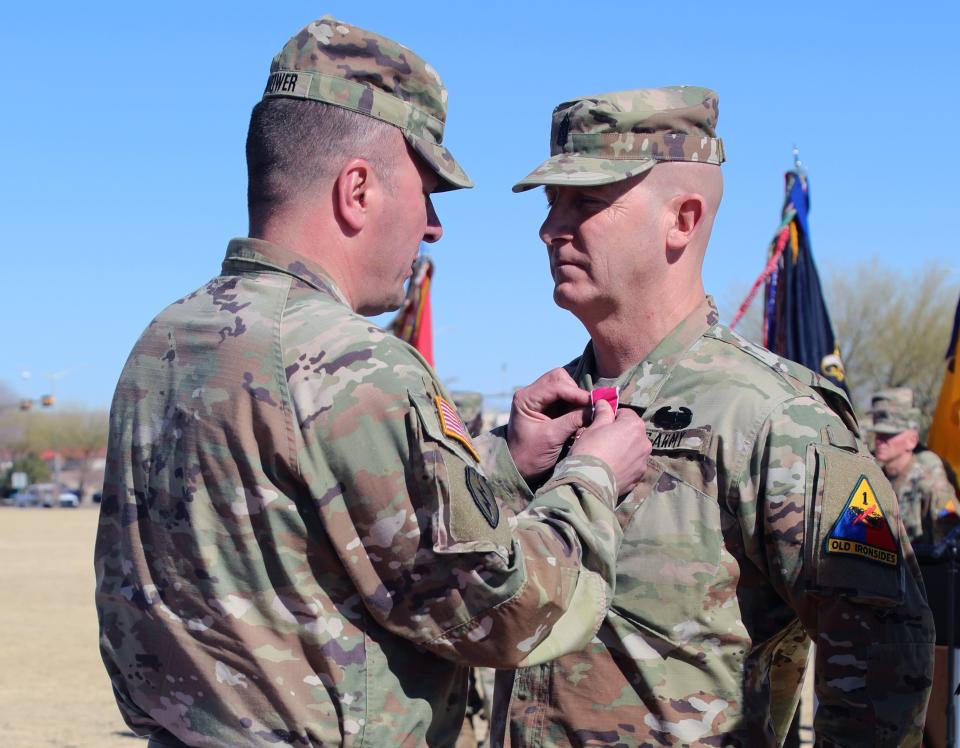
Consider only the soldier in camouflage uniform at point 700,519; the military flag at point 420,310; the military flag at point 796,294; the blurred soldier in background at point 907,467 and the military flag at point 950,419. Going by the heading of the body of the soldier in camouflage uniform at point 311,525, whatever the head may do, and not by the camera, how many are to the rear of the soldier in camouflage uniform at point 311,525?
0

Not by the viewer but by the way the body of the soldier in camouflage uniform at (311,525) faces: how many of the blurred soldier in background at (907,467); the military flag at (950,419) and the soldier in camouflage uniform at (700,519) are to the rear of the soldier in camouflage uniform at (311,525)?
0

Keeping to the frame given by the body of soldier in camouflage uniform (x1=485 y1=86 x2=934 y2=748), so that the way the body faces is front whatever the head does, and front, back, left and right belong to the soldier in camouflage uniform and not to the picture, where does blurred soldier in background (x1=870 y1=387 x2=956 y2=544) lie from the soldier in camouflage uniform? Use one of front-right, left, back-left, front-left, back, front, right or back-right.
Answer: back-right

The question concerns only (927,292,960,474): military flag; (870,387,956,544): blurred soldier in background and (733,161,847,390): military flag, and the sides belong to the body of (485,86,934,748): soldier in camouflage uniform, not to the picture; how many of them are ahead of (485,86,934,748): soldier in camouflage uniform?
0

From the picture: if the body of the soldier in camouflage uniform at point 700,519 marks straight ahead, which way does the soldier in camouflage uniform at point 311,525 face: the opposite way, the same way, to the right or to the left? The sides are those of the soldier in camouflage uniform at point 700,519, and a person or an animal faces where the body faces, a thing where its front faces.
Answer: the opposite way

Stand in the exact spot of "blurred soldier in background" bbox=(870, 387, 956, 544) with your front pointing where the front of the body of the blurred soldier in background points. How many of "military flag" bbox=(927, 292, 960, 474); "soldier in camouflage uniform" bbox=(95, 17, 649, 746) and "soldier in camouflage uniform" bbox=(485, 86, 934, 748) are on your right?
0

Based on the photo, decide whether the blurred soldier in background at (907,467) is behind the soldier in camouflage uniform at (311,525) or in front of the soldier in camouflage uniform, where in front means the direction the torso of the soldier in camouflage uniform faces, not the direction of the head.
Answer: in front

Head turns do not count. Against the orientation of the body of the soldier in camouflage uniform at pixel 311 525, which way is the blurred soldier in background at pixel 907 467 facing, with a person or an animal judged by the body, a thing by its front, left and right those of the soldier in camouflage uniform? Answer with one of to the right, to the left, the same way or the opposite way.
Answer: the opposite way

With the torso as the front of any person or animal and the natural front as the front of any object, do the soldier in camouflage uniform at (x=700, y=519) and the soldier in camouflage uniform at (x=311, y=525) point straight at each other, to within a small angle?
yes

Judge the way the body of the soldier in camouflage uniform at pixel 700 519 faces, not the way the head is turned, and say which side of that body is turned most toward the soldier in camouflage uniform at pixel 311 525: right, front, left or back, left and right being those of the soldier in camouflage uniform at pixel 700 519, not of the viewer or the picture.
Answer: front

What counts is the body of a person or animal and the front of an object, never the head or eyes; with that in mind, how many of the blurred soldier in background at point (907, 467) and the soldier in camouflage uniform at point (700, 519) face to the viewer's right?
0

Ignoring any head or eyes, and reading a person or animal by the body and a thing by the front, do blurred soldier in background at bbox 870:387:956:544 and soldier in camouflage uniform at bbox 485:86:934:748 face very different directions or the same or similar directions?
same or similar directions

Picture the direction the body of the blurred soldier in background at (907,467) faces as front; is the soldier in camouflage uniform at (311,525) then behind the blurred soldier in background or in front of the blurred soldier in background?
in front

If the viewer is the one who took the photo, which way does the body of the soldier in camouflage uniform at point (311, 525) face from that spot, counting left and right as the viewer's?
facing away from the viewer and to the right of the viewer

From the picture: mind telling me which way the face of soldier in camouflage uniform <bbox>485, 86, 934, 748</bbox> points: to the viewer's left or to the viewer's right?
to the viewer's left

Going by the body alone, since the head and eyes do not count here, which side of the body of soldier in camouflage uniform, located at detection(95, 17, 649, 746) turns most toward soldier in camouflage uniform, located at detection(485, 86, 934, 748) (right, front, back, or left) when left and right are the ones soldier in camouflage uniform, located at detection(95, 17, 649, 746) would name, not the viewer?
front

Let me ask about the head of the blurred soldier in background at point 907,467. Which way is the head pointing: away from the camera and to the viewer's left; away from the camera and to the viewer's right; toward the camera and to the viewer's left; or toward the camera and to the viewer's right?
toward the camera and to the viewer's left

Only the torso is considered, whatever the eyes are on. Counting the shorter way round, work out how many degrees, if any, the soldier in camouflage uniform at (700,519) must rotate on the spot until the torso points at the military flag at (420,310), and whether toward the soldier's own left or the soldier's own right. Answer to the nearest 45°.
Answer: approximately 135° to the soldier's own right

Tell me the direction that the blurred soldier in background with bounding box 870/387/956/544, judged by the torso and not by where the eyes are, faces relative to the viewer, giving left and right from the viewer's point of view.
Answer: facing the viewer and to the left of the viewer

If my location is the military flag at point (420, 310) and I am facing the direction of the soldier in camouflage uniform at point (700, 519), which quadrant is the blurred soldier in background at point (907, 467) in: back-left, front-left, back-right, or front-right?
front-left

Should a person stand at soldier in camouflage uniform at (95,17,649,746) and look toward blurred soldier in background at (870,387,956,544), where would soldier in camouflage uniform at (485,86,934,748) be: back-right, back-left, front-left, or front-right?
front-right

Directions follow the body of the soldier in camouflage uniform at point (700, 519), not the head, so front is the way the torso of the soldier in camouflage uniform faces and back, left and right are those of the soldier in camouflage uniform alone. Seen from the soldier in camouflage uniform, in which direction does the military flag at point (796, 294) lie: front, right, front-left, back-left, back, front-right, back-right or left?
back-right
